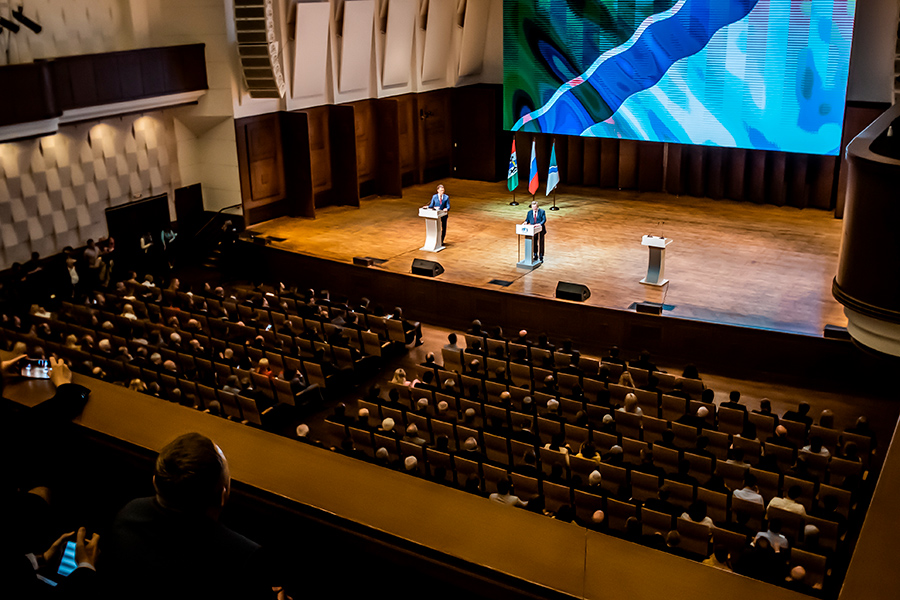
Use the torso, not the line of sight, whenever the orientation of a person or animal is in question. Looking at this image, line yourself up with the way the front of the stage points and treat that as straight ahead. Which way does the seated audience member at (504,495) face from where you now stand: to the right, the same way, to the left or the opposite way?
the opposite way

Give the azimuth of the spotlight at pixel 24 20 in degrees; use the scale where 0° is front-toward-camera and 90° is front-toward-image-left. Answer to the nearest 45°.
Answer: approximately 270°

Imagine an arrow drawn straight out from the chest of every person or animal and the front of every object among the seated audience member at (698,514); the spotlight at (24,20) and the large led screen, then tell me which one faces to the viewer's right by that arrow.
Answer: the spotlight

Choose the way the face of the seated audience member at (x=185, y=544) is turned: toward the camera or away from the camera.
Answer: away from the camera

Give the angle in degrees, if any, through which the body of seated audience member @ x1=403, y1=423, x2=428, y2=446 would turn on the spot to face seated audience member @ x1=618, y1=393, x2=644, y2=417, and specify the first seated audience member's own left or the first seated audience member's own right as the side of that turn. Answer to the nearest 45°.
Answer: approximately 45° to the first seated audience member's own right

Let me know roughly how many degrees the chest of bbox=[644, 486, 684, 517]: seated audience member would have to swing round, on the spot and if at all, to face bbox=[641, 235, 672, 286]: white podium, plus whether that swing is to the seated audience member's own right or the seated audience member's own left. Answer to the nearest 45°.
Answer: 0° — they already face it

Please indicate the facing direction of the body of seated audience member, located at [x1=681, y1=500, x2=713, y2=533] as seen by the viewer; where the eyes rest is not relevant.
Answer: away from the camera
